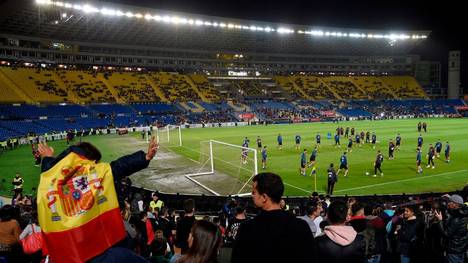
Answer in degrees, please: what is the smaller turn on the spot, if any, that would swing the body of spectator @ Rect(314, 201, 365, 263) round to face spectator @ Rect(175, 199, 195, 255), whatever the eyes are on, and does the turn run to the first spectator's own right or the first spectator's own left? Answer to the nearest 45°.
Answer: approximately 45° to the first spectator's own left

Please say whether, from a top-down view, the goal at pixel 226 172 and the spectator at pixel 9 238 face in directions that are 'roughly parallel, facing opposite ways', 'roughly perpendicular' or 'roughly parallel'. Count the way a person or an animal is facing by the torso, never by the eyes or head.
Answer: roughly perpendicular

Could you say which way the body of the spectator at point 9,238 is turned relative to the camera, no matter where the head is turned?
away from the camera

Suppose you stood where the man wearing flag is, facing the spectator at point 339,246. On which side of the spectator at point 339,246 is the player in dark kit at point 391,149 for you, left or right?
left

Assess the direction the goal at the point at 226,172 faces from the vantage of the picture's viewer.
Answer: facing away from the viewer and to the right of the viewer

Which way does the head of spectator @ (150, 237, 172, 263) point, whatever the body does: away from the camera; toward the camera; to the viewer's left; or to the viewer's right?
away from the camera

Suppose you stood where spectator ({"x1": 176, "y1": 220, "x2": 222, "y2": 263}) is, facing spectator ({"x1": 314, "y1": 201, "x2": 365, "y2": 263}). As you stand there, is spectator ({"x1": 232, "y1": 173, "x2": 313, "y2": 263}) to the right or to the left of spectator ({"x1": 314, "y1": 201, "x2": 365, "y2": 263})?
right

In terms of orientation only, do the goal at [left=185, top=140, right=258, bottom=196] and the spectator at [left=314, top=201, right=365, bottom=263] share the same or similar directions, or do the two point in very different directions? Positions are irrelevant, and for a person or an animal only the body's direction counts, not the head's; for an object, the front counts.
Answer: same or similar directions

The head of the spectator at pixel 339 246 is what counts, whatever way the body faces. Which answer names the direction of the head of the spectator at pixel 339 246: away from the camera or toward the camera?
away from the camera

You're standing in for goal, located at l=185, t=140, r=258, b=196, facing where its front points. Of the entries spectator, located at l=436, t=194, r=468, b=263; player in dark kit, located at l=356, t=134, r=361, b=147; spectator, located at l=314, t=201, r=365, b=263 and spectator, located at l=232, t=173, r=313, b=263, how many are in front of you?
1

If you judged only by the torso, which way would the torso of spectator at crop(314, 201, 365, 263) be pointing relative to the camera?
away from the camera
